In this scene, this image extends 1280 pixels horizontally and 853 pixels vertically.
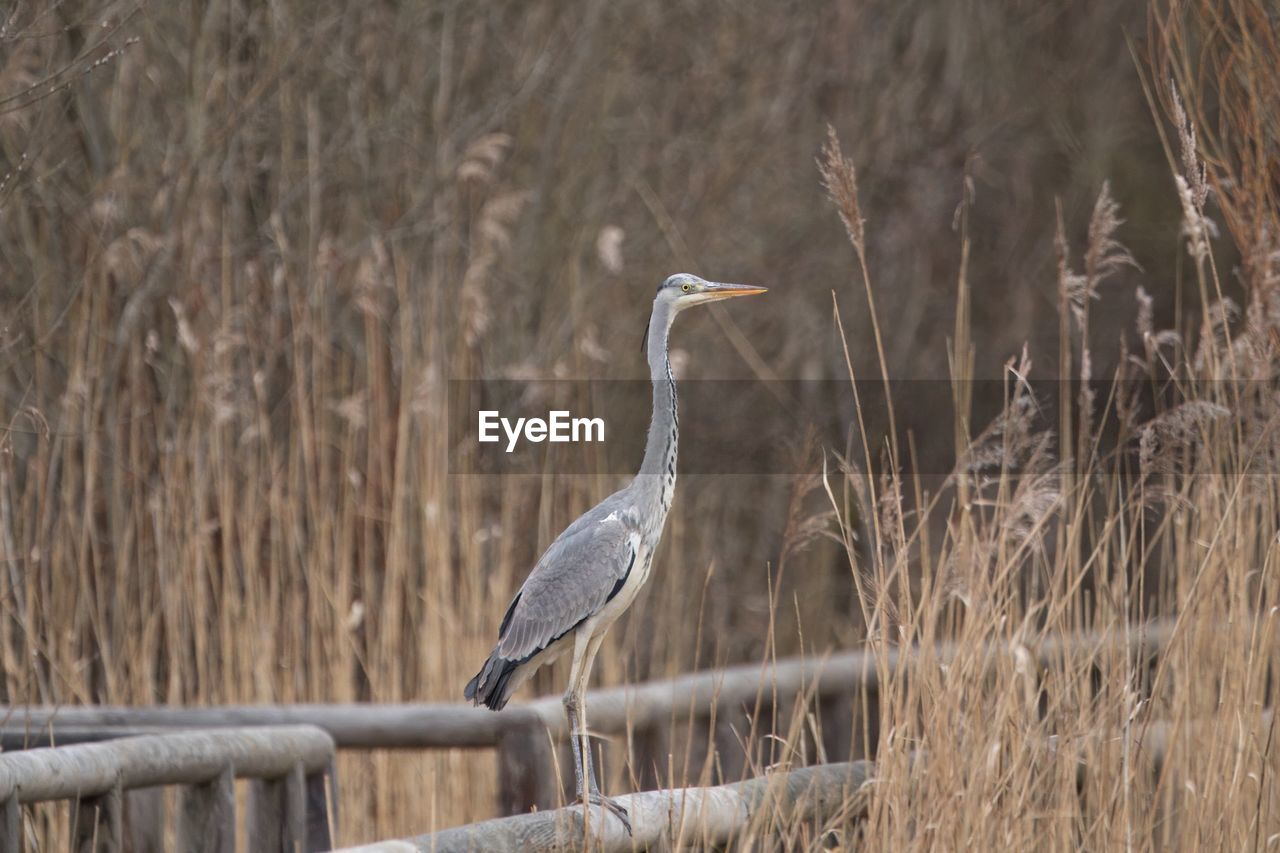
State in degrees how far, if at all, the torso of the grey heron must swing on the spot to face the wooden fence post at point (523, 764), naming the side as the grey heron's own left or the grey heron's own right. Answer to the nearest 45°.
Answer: approximately 90° to the grey heron's own left

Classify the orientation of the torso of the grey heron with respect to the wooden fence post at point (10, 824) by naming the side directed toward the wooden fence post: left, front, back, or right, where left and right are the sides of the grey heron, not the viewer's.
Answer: back

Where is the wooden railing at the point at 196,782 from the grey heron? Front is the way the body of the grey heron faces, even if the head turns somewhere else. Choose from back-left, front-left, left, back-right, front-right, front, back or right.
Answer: back-left

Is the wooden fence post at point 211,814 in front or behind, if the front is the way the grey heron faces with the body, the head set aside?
behind

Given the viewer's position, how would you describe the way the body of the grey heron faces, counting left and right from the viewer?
facing to the right of the viewer

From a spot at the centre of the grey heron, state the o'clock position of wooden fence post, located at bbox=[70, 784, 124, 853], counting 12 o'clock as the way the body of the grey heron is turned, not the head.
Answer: The wooden fence post is roughly at 7 o'clock from the grey heron.
